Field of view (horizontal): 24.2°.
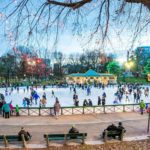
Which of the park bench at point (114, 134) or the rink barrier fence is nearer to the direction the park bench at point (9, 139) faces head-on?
the rink barrier fence

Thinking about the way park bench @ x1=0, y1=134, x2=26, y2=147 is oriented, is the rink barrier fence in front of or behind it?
in front

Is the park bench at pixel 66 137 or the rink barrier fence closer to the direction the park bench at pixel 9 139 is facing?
the rink barrier fence

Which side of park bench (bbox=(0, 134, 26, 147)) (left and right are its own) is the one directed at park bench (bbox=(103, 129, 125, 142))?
right

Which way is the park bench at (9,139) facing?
away from the camera

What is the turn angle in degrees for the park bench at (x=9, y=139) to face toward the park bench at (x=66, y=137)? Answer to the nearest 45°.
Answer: approximately 90° to its right
